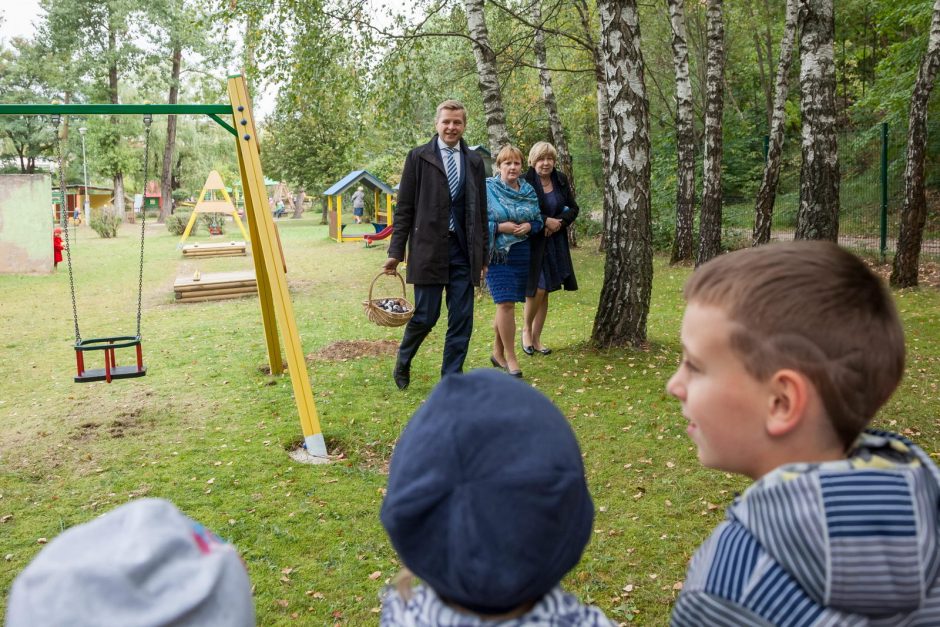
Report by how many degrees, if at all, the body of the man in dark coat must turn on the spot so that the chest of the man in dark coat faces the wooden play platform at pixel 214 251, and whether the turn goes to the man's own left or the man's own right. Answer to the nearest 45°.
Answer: approximately 180°

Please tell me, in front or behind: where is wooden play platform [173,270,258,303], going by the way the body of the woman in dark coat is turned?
behind

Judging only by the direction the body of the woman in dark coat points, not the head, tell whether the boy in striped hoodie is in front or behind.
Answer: in front

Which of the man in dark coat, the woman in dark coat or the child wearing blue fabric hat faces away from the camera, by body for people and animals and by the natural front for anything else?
the child wearing blue fabric hat

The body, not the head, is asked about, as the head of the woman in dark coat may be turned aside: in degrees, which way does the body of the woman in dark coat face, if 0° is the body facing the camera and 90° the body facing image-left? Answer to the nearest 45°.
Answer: approximately 0°

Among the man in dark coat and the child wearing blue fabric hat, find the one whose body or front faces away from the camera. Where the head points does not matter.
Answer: the child wearing blue fabric hat

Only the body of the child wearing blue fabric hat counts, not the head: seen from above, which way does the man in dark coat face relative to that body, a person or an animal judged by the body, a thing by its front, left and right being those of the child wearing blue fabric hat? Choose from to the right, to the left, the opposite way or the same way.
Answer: the opposite way

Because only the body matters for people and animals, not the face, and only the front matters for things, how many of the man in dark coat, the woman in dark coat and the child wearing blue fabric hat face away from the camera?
1

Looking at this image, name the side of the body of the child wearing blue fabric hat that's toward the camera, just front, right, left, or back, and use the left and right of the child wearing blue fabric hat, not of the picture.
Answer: back

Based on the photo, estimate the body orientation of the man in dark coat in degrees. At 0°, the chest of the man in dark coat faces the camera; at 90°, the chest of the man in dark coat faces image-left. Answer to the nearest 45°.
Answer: approximately 0°
